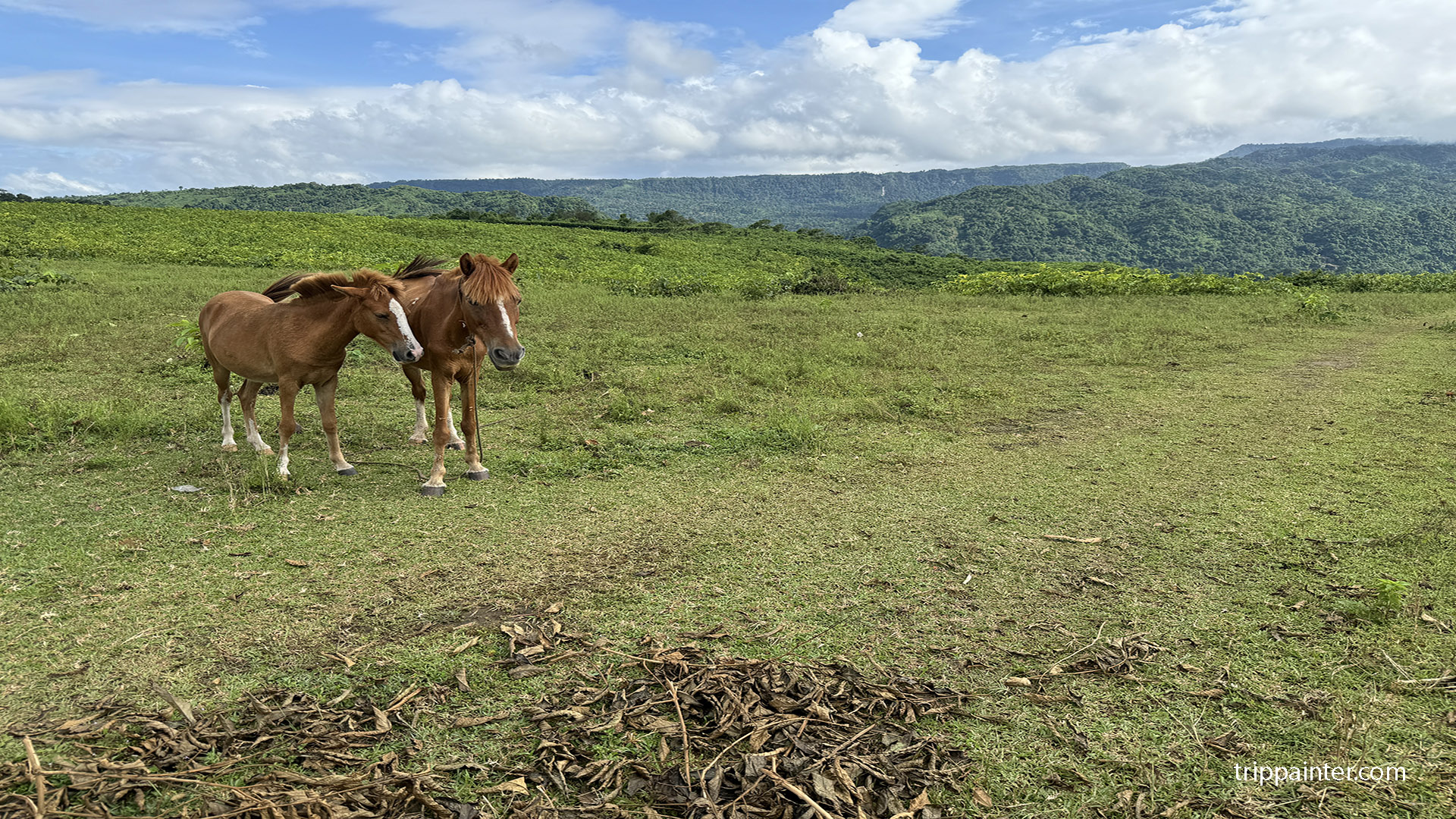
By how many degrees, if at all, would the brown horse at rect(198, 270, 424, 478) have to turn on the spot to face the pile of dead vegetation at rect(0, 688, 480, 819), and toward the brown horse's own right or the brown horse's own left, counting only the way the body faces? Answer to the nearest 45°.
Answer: approximately 45° to the brown horse's own right

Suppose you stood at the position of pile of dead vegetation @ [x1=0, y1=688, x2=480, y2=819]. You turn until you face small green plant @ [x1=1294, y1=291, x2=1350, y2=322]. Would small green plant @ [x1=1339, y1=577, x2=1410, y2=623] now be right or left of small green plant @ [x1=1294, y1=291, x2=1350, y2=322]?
right

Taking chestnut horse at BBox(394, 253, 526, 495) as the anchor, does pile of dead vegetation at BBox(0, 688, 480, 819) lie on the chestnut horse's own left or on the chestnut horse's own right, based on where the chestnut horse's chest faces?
on the chestnut horse's own right

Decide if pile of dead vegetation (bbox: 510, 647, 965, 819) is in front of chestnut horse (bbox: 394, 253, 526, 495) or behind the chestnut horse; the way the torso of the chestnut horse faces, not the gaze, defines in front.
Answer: in front

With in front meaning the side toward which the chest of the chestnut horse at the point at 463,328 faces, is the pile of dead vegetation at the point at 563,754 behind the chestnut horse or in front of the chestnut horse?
in front

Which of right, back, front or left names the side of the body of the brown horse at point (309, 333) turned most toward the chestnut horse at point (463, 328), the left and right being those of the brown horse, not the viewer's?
front

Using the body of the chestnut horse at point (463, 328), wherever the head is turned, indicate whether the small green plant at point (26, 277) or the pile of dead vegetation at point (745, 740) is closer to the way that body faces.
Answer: the pile of dead vegetation

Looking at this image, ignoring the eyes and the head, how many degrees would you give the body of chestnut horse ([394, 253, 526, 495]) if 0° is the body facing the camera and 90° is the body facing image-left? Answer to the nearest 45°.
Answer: approximately 315°

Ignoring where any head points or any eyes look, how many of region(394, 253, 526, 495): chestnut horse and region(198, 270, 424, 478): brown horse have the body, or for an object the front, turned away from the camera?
0

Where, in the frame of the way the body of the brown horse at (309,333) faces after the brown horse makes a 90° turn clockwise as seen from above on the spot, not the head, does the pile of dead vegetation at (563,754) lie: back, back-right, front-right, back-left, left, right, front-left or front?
front-left

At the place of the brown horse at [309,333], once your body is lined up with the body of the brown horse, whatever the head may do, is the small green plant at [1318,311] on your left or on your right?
on your left

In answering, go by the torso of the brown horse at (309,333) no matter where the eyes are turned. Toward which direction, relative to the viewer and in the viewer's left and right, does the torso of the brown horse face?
facing the viewer and to the right of the viewer

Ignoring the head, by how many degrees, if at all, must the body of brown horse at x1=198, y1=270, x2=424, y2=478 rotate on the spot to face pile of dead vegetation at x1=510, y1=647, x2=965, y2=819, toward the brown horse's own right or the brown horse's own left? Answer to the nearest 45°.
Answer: approximately 45° to the brown horse's own right

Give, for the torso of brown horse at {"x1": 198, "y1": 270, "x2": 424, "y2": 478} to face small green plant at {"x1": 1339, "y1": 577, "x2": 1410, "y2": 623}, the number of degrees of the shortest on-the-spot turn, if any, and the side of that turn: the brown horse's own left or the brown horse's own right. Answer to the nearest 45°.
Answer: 0° — it already faces it
